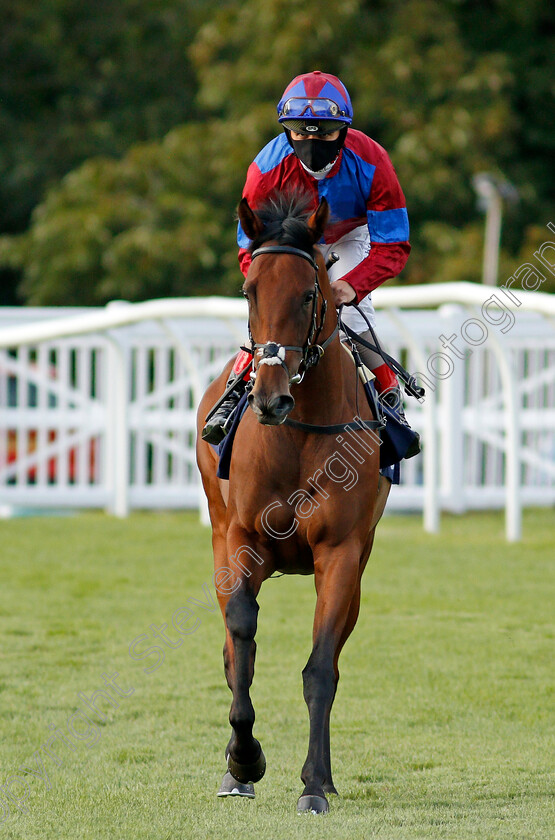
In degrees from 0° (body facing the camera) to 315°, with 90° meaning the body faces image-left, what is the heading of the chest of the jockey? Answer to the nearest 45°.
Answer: approximately 0°

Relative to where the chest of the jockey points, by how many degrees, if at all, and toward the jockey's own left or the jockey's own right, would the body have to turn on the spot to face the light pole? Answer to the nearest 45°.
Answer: approximately 180°

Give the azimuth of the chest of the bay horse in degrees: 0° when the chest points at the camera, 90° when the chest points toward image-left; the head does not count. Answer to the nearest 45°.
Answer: approximately 0°

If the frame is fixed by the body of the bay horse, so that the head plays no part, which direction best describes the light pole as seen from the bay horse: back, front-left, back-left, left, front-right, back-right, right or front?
back

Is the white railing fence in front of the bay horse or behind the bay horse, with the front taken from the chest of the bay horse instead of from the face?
behind
